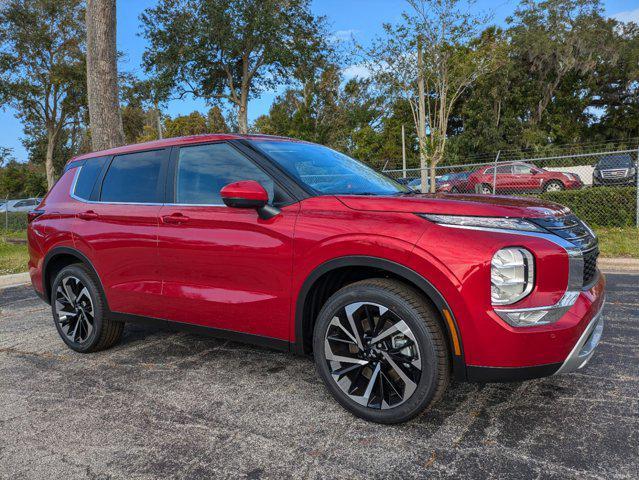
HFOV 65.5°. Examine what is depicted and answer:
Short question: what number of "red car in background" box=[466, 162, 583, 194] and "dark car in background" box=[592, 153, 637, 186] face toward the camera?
1

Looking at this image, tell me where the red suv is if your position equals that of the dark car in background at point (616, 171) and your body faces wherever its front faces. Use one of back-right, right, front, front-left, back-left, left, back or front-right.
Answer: front

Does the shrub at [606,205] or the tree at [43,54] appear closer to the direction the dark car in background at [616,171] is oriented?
the shrub

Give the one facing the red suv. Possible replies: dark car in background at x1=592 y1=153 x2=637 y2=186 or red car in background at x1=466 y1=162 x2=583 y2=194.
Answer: the dark car in background

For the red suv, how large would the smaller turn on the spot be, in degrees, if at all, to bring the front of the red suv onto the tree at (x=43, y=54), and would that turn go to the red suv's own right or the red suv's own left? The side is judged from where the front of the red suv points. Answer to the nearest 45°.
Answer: approximately 180°

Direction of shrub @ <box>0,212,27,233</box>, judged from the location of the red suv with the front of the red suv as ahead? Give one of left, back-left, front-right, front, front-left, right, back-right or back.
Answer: back

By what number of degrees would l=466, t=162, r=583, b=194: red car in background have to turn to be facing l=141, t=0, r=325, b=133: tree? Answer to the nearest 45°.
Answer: approximately 180°

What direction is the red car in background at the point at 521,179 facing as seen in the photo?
to the viewer's right

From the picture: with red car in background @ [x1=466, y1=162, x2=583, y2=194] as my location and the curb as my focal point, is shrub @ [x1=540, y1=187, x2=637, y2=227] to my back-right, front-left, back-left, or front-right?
front-left

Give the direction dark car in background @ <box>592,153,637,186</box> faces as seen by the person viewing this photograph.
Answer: facing the viewer

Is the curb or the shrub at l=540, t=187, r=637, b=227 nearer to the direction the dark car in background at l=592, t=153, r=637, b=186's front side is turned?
the shrub

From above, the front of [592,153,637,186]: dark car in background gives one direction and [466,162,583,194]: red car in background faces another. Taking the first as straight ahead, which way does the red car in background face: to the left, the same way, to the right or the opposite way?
to the left

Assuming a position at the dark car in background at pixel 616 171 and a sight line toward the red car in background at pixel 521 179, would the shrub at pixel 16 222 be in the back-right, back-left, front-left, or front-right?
front-left

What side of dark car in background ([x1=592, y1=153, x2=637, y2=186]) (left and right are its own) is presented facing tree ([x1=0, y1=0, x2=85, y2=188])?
right

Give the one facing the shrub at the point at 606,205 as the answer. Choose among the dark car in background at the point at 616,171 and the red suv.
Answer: the dark car in background
